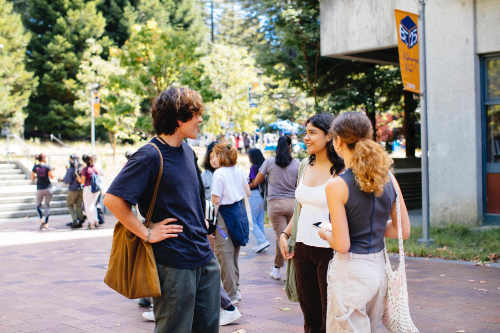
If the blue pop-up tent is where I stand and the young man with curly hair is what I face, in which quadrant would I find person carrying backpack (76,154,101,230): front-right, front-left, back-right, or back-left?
front-right

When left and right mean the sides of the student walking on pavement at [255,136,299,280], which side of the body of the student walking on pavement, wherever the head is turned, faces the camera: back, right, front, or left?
back

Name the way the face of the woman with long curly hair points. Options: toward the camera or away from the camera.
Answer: away from the camera

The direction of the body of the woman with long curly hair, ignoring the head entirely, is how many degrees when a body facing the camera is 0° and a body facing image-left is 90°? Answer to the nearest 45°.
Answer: approximately 135°

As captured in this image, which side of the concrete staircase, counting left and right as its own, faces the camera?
front

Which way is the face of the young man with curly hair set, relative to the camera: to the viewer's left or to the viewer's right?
to the viewer's right

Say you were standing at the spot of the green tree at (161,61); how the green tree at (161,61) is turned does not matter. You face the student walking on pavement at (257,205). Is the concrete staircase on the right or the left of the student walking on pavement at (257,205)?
right

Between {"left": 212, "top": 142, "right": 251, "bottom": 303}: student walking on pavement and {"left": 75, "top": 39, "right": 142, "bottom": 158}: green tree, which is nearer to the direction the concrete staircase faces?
the student walking on pavement

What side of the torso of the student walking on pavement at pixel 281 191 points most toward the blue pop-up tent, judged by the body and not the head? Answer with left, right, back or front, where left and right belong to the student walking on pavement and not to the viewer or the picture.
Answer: front

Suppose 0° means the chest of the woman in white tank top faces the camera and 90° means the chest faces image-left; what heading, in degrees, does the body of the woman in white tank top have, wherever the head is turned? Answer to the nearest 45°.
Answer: approximately 45°

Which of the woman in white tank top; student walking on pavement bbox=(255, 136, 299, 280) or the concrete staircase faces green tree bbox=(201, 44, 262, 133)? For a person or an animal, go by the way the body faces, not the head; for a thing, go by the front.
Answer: the student walking on pavement

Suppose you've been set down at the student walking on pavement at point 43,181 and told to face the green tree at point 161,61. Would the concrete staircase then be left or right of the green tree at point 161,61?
left

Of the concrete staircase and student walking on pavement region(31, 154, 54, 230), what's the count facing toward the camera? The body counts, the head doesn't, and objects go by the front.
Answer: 1

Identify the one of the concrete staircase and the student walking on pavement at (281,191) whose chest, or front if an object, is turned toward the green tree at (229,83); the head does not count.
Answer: the student walking on pavement
